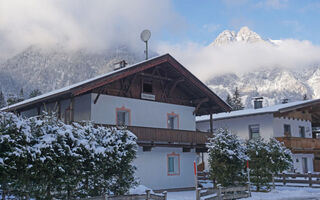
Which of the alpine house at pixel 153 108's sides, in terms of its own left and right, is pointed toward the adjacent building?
left

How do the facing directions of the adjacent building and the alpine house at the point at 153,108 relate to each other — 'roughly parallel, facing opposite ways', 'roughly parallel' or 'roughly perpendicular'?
roughly parallel

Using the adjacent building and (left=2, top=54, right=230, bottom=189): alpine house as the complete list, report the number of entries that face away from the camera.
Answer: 0

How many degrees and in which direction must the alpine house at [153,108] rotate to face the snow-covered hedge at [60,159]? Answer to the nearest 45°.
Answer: approximately 45° to its right

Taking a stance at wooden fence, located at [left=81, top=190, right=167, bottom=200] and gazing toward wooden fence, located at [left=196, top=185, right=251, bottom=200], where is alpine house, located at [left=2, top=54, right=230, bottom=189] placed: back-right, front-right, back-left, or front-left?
front-left

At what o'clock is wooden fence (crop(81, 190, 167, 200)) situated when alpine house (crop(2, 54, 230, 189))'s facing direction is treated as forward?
The wooden fence is roughly at 2 o'clock from the alpine house.

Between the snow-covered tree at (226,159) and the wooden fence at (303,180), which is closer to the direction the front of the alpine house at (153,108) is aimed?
the snow-covered tree

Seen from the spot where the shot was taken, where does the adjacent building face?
facing the viewer and to the right of the viewer

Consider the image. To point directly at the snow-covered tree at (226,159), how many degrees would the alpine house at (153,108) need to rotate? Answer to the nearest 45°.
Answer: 0° — it already faces it

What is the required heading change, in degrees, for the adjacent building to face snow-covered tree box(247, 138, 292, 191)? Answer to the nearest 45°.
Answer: approximately 45° to its right

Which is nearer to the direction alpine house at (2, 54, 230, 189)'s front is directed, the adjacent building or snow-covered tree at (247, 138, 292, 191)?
the snow-covered tree
